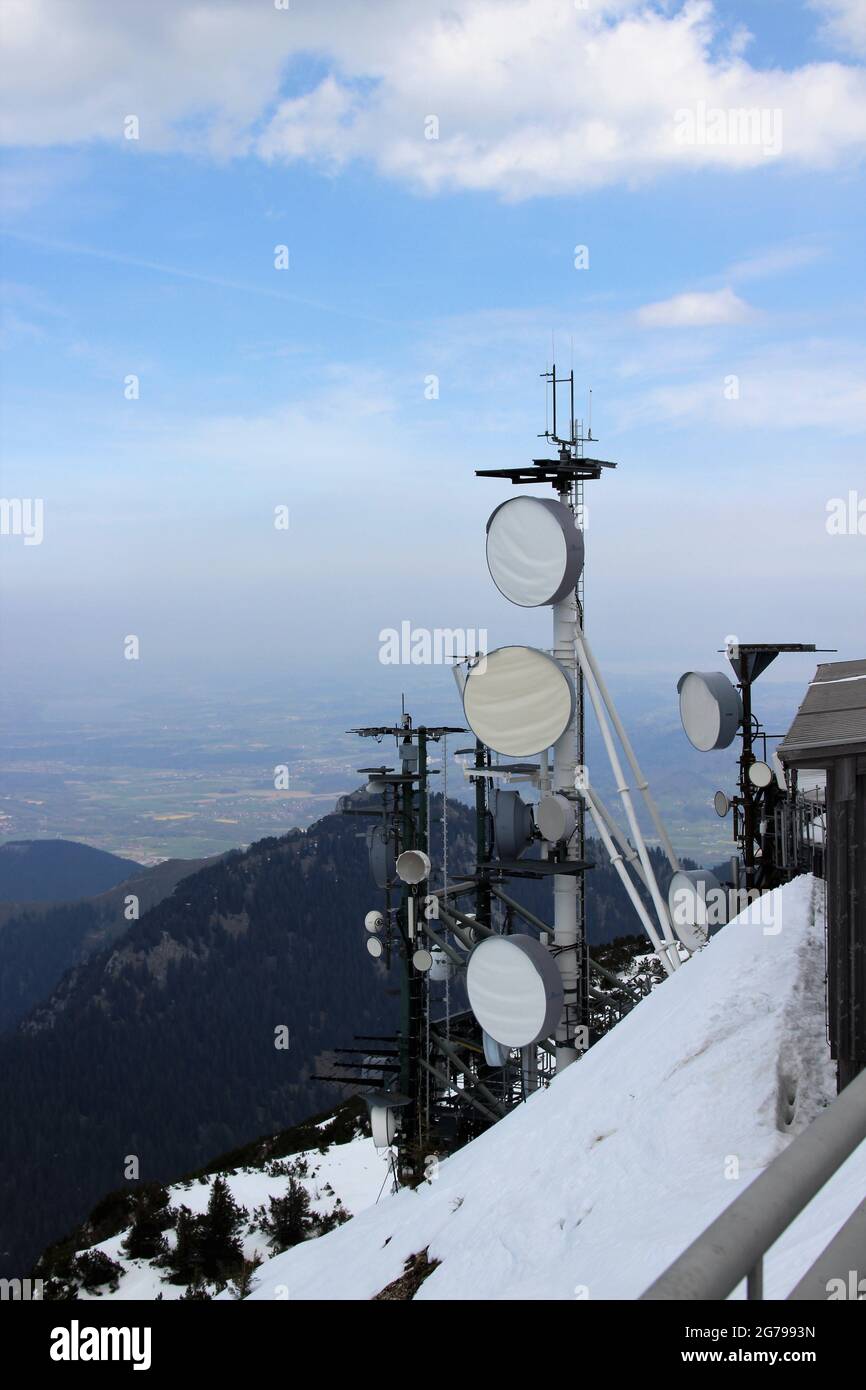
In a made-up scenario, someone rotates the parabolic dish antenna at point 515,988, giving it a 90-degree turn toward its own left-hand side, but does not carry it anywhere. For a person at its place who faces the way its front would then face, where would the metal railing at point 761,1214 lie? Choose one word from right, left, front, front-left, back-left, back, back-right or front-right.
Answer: front-right

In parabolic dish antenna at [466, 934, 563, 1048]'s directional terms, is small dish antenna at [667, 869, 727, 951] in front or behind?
behind

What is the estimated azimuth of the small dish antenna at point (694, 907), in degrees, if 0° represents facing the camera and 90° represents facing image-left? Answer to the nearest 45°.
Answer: approximately 45°

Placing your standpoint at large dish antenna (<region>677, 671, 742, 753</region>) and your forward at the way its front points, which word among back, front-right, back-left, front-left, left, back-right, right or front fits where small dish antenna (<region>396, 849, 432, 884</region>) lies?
front-right

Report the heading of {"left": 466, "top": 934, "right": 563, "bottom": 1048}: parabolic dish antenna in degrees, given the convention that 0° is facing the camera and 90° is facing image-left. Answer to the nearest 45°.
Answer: approximately 45°

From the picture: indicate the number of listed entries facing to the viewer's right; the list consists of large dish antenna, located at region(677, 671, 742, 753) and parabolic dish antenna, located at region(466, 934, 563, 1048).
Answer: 0
